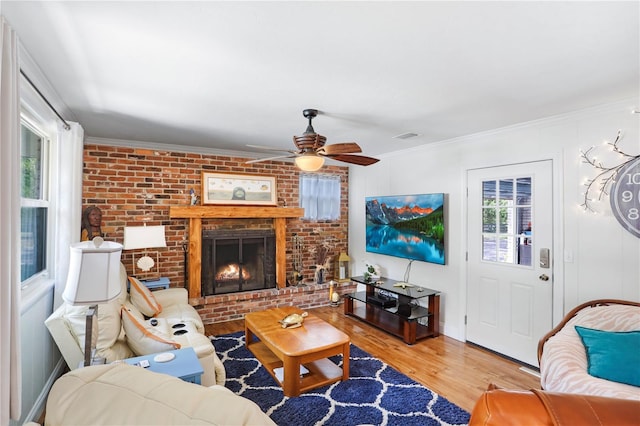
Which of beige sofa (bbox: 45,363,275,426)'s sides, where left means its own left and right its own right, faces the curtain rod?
left

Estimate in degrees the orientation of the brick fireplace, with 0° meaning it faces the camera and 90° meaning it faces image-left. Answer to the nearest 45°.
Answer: approximately 315°

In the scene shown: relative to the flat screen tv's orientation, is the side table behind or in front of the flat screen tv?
in front

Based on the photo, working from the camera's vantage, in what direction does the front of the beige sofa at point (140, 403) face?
facing away from the viewer and to the right of the viewer

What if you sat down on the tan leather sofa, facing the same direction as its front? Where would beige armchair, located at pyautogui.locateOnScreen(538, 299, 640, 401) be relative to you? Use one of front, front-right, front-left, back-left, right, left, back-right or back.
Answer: front-right

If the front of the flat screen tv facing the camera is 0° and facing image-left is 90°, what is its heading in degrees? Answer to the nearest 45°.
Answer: approximately 45°

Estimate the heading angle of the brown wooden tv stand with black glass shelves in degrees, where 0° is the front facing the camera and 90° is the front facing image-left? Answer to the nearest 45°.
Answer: approximately 45°

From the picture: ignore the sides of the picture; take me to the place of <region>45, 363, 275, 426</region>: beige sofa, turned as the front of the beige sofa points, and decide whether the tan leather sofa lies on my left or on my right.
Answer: on my right

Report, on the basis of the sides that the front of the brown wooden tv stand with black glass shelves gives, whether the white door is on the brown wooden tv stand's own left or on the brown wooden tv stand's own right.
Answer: on the brown wooden tv stand's own left

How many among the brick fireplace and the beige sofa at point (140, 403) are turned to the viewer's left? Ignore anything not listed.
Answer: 0

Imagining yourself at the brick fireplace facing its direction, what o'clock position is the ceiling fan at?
The ceiling fan is roughly at 1 o'clock from the brick fireplace.

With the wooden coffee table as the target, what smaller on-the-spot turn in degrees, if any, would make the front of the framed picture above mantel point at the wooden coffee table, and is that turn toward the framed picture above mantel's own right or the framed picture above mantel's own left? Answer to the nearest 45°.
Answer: approximately 45° to the framed picture above mantel's own right

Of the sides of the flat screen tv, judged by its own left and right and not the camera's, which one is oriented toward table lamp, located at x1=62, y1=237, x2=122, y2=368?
front

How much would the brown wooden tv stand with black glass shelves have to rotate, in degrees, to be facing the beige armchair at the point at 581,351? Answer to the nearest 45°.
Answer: approximately 90° to its left

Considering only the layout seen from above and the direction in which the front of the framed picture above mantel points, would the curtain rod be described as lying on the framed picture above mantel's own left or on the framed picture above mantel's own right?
on the framed picture above mantel's own right
